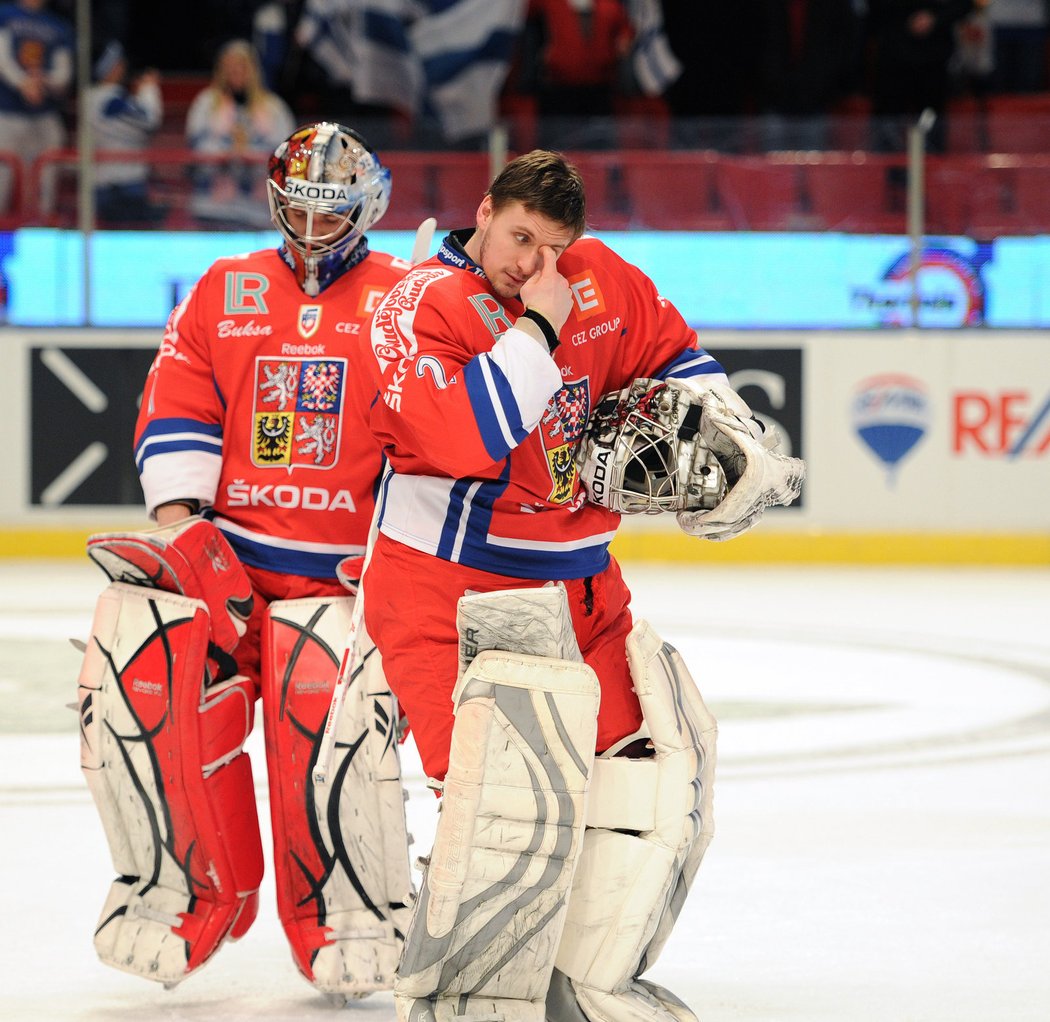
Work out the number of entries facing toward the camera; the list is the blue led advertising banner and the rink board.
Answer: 2

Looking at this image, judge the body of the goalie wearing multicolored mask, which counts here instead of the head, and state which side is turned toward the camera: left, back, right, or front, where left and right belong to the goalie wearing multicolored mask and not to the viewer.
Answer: front

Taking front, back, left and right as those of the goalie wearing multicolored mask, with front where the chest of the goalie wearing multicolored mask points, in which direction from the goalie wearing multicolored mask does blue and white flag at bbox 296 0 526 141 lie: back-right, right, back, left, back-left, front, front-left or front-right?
back

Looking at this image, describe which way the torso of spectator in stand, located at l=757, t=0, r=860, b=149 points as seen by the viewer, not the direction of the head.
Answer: toward the camera

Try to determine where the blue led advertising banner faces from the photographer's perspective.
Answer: facing the viewer
